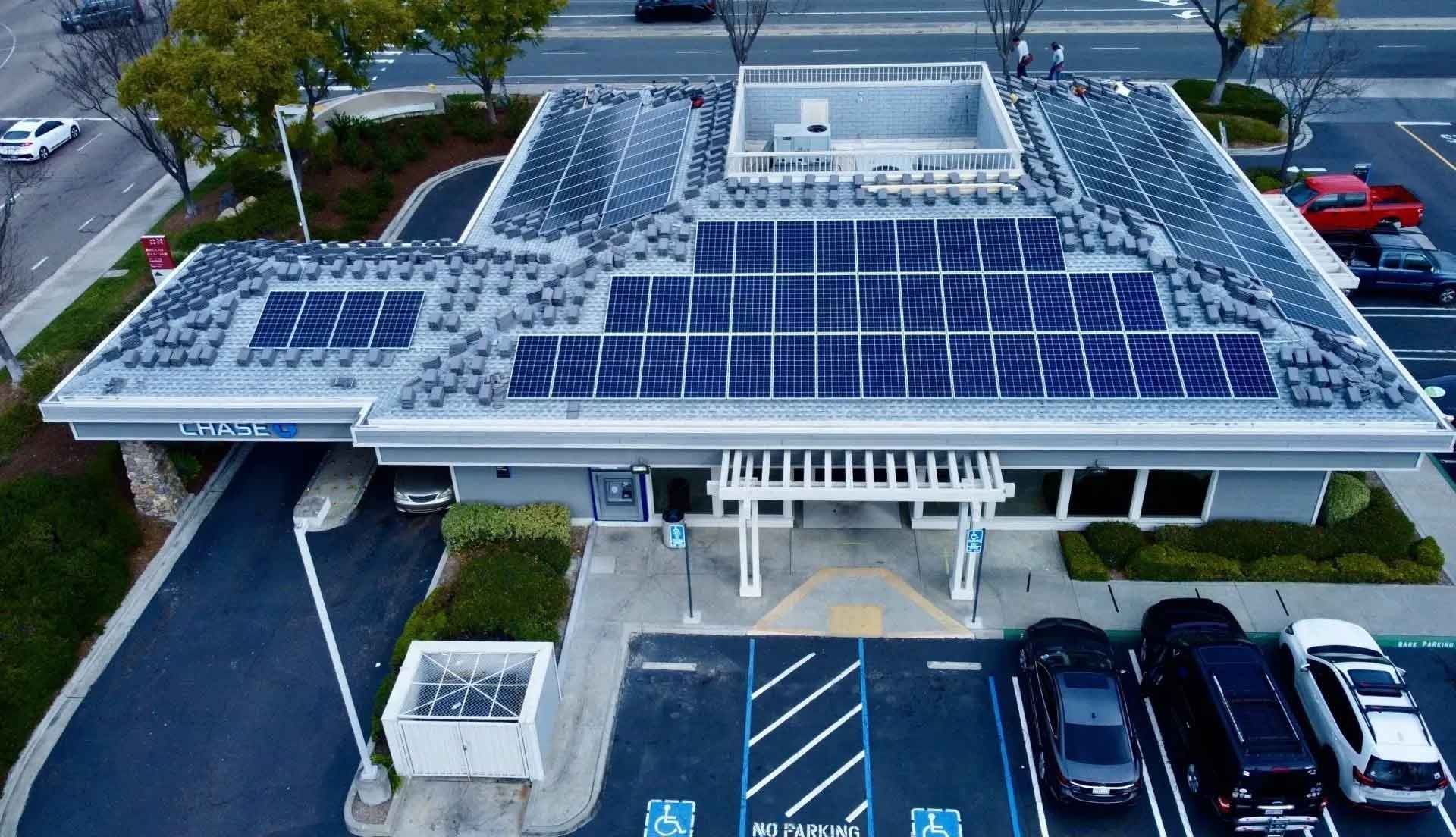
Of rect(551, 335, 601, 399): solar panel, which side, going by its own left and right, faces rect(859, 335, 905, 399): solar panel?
left

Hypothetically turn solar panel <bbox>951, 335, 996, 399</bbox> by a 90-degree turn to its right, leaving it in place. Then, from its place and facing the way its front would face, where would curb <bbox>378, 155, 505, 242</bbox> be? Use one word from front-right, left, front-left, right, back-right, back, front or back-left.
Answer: front-right

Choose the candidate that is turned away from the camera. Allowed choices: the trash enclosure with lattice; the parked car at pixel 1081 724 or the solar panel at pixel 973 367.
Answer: the parked car

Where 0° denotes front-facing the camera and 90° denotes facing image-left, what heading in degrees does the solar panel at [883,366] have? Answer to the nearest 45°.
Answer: approximately 0°

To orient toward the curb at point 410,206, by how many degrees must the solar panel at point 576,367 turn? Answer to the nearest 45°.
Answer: approximately 180°

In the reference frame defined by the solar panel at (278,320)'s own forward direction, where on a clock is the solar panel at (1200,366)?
the solar panel at (1200,366) is roughly at 10 o'clock from the solar panel at (278,320).

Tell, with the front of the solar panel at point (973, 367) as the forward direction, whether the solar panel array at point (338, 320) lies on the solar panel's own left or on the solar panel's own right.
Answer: on the solar panel's own right

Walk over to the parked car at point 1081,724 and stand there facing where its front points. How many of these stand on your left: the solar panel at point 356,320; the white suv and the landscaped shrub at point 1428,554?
1

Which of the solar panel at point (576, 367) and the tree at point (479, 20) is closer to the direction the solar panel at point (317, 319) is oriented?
the solar panel

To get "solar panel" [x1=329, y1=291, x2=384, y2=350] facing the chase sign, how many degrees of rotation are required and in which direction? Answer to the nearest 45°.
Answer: approximately 45° to its right

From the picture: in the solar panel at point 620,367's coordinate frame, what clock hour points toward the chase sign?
The chase sign is roughly at 3 o'clock from the solar panel.

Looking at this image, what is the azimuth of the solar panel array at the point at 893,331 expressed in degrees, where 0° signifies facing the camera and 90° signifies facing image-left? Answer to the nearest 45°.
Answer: approximately 0°
